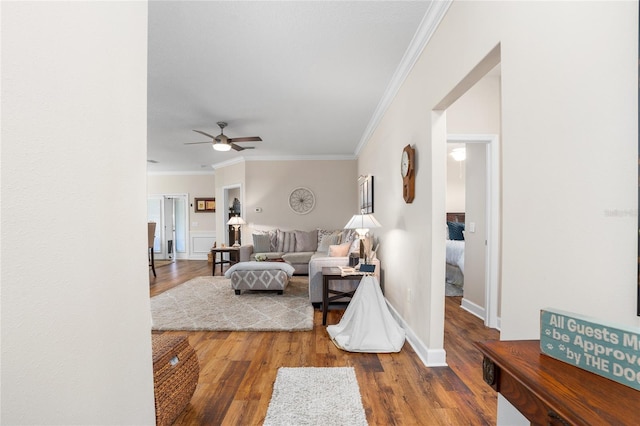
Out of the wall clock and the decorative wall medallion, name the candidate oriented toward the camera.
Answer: the decorative wall medallion

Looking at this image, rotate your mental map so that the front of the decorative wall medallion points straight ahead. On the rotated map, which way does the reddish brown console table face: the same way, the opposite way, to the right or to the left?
to the right

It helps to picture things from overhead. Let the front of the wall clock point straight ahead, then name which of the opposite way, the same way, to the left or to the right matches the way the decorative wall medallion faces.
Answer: to the left

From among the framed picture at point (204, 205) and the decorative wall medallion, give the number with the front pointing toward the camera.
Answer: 2

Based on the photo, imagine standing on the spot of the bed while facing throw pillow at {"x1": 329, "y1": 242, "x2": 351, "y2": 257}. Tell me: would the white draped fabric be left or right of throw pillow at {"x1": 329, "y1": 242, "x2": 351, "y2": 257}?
left

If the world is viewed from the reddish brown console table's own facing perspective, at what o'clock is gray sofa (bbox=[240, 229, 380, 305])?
The gray sofa is roughly at 3 o'clock from the reddish brown console table.

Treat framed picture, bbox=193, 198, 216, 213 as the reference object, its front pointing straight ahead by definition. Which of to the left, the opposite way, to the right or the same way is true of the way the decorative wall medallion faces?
the same way

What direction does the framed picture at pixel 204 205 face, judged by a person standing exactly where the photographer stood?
facing the viewer

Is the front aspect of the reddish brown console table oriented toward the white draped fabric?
no

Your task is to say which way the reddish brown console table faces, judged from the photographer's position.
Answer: facing the viewer and to the left of the viewer

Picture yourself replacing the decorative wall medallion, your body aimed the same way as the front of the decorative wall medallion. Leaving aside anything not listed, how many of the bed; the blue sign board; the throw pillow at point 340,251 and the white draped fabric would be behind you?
0

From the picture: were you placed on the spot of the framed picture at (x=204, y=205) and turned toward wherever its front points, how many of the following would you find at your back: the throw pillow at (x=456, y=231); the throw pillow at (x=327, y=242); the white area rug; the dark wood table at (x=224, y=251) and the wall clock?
0

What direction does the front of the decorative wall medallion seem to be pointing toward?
toward the camera

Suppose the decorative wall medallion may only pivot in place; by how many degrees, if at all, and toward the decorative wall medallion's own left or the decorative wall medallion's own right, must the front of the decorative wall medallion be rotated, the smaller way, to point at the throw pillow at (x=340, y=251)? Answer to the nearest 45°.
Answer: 0° — it already faces it

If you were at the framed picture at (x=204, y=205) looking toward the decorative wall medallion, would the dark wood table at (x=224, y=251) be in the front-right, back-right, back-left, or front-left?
front-right

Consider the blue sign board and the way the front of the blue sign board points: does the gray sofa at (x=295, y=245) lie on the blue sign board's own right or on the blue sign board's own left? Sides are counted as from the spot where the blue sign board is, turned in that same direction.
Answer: on the blue sign board's own right

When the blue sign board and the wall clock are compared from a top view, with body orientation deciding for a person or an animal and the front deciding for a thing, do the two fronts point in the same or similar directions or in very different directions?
same or similar directions
